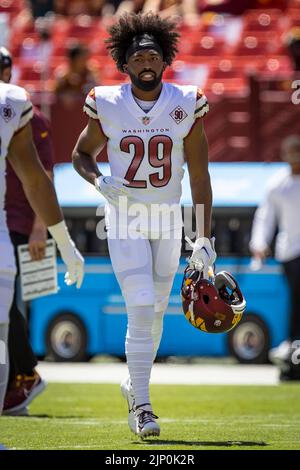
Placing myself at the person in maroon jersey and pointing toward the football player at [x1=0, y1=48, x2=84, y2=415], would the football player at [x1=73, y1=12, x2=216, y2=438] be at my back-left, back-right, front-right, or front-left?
front-left

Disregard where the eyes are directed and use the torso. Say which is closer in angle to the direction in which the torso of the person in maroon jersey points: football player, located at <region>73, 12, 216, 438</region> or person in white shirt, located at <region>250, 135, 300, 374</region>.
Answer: the football player

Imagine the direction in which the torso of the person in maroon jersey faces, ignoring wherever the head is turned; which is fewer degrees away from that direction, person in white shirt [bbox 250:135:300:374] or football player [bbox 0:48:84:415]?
the football player

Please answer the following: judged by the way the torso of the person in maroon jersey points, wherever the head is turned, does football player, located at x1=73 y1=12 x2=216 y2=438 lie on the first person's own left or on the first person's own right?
on the first person's own left

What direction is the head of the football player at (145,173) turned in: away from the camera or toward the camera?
toward the camera

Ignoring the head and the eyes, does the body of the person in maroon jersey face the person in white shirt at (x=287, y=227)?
no

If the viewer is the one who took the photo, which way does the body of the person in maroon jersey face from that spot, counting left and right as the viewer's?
facing the viewer and to the left of the viewer

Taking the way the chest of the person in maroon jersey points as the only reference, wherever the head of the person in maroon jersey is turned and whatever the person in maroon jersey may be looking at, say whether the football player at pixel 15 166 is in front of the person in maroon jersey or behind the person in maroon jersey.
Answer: in front

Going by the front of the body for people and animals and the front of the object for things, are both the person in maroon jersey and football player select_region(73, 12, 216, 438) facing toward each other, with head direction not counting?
no

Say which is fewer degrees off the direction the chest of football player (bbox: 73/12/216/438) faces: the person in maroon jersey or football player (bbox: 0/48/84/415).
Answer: the football player

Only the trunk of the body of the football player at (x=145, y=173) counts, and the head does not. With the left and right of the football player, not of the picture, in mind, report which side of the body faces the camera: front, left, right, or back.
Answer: front

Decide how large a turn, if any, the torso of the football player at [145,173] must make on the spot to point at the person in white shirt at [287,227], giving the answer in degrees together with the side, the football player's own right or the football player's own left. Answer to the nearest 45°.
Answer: approximately 180°

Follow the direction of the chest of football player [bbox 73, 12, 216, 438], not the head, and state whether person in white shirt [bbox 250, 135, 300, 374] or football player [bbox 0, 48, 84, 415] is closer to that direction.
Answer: the football player

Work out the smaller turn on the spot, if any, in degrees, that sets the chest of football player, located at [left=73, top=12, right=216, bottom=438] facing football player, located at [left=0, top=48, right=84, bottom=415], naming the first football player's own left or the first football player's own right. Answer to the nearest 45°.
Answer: approximately 45° to the first football player's own right

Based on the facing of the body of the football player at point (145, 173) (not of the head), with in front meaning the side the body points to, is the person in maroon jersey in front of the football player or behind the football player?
behind

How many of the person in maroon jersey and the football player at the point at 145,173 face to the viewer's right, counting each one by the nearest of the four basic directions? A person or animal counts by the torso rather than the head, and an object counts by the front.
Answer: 0
